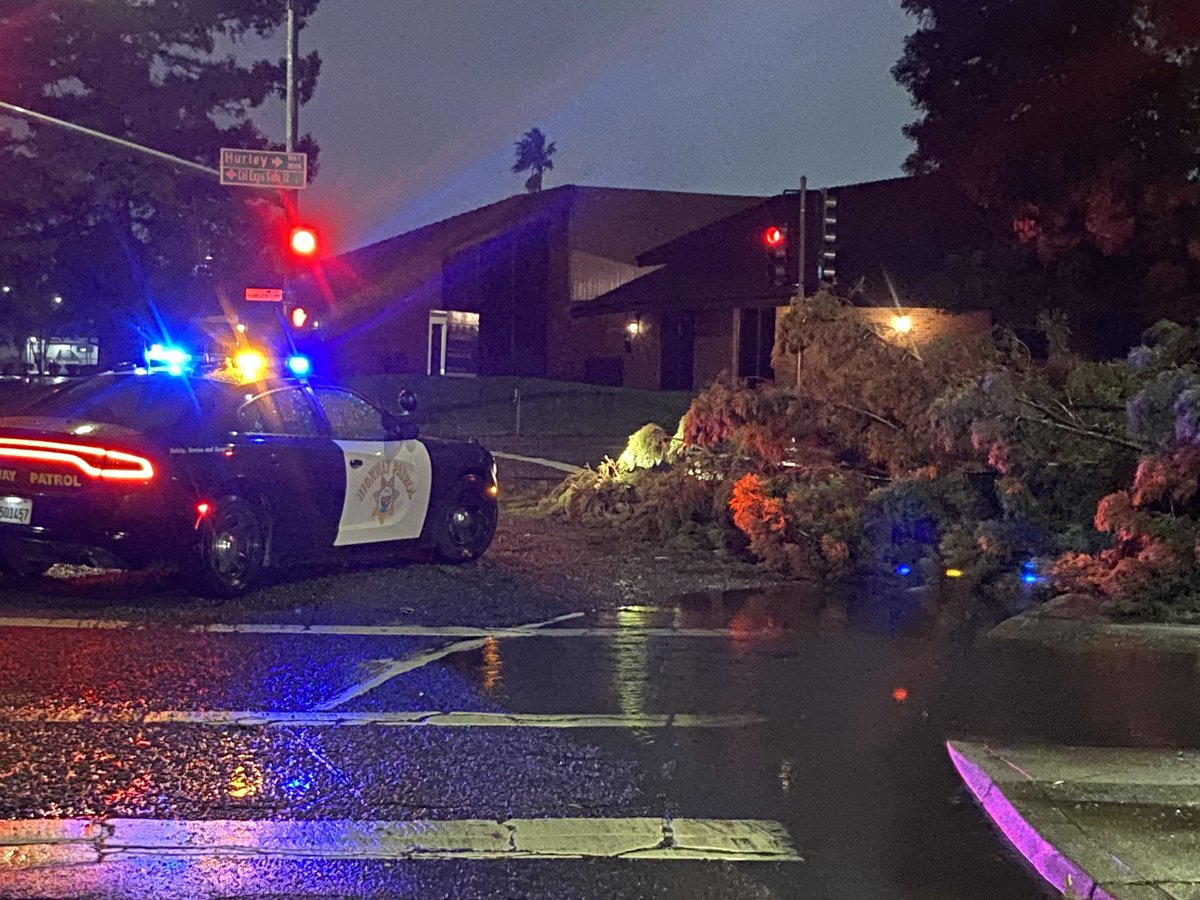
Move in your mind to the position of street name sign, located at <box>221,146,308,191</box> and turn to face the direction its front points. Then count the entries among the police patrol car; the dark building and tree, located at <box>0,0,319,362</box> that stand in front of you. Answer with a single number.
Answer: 1

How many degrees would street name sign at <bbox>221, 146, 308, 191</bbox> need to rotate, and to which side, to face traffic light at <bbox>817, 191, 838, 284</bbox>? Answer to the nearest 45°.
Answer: approximately 90° to its left

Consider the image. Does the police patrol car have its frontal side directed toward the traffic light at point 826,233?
yes

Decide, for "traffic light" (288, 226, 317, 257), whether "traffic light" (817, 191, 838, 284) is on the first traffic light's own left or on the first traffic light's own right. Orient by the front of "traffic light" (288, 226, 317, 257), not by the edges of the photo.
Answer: on the first traffic light's own left

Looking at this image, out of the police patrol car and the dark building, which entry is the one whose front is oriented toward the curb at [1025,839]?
the dark building

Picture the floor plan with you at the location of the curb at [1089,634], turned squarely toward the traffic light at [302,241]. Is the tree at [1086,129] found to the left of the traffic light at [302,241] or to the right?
right

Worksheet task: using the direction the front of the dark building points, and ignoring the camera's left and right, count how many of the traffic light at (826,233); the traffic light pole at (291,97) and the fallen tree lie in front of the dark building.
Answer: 3

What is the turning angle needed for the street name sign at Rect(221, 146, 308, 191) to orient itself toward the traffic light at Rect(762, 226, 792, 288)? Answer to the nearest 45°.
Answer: approximately 90° to its left

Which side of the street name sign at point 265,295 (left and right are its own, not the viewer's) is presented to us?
front

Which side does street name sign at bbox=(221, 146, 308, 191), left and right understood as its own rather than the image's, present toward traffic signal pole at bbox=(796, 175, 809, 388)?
left

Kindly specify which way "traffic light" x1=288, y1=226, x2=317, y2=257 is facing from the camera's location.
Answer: facing the viewer

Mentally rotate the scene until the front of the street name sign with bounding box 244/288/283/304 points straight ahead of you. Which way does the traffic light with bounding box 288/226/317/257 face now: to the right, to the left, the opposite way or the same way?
the same way

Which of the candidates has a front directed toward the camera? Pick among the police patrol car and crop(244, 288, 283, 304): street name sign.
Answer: the street name sign

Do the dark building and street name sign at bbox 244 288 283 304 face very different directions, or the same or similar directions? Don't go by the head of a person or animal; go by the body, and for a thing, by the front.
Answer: same or similar directions

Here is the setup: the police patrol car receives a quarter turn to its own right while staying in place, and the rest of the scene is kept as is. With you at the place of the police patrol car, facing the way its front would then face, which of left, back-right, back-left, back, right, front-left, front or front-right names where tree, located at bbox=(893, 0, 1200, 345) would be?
left

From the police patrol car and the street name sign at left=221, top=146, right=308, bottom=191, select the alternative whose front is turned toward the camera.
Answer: the street name sign

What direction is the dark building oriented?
toward the camera
